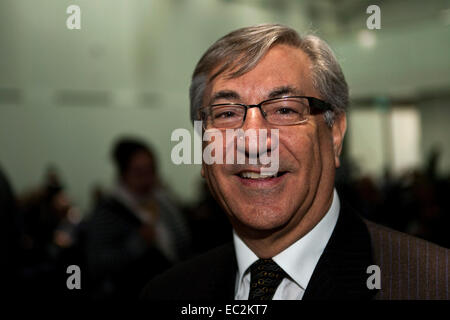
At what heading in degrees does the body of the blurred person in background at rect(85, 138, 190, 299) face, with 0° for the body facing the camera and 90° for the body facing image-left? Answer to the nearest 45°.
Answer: approximately 315°

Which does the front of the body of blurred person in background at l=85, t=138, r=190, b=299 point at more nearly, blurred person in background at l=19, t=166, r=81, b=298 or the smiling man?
the smiling man

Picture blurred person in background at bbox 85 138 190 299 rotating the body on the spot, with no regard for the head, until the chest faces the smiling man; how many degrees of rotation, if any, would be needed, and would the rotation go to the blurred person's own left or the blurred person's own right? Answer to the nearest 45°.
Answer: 0° — they already face them
